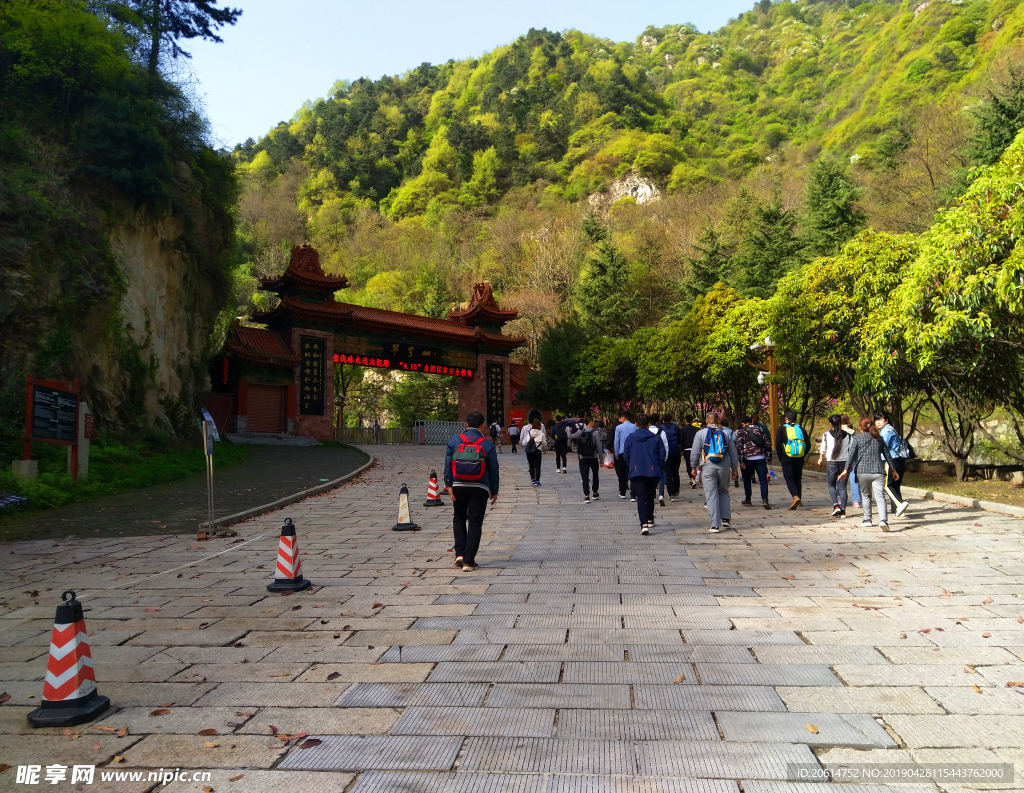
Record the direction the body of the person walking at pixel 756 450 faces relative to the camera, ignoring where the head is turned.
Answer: away from the camera

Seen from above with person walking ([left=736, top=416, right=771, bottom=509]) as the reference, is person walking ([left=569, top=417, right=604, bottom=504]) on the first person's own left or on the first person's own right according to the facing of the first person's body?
on the first person's own left

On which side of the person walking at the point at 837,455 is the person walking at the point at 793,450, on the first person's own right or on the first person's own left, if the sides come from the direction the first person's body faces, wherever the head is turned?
on the first person's own left

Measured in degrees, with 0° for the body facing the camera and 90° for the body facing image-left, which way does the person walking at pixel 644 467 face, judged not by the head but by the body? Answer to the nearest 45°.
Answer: approximately 180°

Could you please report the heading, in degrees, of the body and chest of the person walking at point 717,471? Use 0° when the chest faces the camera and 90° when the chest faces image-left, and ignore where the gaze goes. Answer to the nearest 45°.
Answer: approximately 180°

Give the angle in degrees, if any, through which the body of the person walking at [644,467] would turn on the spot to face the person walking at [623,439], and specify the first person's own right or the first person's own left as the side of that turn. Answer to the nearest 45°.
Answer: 0° — they already face them

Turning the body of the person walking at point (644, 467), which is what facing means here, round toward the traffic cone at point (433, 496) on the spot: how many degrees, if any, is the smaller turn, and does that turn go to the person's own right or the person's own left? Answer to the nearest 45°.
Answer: approximately 45° to the person's own left

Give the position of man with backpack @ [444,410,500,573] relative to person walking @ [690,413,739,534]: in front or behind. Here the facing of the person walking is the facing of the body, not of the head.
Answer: behind

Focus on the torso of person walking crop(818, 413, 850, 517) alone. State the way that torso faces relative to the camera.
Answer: away from the camera

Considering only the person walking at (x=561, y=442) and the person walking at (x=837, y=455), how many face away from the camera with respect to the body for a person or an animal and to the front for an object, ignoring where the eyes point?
2

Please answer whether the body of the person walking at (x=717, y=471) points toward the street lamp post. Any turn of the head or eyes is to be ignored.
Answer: yes

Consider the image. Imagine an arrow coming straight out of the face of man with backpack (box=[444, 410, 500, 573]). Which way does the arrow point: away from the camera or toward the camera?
away from the camera

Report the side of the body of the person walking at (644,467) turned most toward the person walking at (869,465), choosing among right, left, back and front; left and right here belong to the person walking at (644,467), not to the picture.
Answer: right

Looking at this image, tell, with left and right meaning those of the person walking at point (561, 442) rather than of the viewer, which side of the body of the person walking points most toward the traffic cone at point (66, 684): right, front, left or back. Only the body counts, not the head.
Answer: back

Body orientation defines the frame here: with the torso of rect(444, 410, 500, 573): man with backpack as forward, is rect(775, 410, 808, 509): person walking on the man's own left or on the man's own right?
on the man's own right
